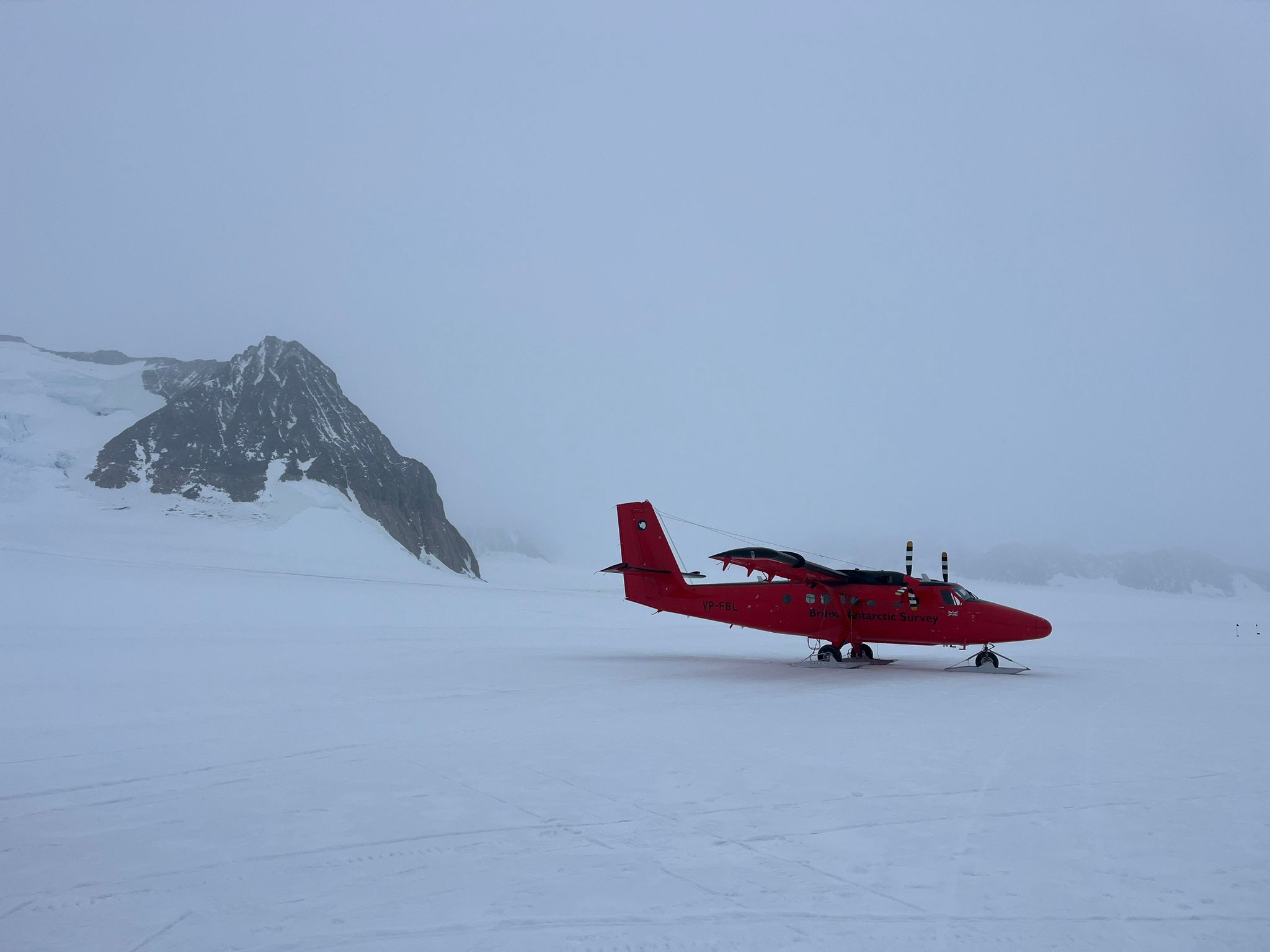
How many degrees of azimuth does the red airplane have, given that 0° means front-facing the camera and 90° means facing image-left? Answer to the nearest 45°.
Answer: approximately 270°
